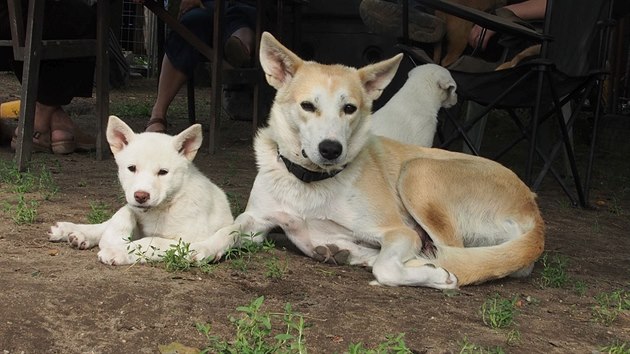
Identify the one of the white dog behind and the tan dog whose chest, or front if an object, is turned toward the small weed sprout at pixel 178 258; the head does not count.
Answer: the tan dog

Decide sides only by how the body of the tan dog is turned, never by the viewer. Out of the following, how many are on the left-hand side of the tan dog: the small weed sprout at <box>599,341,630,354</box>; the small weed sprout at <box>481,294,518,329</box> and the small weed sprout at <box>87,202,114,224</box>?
2

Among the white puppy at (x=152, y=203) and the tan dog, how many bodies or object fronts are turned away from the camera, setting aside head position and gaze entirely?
0

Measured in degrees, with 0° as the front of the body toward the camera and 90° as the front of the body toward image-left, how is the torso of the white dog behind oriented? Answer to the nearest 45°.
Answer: approximately 225°

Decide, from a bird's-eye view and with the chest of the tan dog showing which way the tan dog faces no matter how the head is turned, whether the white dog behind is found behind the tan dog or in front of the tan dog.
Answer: behind

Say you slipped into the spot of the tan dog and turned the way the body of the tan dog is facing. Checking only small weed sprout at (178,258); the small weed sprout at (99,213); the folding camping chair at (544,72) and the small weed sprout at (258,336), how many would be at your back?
1

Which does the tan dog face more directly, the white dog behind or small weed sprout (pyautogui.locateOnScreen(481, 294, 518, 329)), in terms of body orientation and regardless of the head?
the small weed sprout

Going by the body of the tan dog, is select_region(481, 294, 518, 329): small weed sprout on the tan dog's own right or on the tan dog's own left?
on the tan dog's own left

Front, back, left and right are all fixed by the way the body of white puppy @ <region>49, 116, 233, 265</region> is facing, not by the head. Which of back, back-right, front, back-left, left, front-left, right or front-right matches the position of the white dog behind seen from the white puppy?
back

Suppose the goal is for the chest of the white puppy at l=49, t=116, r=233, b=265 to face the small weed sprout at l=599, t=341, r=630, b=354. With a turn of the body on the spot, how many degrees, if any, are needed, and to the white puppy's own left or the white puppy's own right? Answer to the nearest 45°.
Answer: approximately 90° to the white puppy's own left

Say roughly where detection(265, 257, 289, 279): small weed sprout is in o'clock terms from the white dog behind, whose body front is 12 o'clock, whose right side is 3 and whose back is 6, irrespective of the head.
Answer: The small weed sprout is roughly at 5 o'clock from the white dog behind.

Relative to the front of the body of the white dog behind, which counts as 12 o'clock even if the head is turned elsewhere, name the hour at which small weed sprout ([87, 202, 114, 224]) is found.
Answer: The small weed sprout is roughly at 6 o'clock from the white dog behind.

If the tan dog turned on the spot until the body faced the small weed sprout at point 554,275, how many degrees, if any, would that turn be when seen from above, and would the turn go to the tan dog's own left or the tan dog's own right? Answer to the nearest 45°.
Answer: approximately 135° to the tan dog's own left

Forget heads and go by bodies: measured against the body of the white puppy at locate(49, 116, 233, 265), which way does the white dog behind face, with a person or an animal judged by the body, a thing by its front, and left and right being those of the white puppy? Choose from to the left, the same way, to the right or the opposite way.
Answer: the opposite way

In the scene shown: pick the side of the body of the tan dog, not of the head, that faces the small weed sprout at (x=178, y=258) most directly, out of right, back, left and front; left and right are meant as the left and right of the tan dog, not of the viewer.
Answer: front
